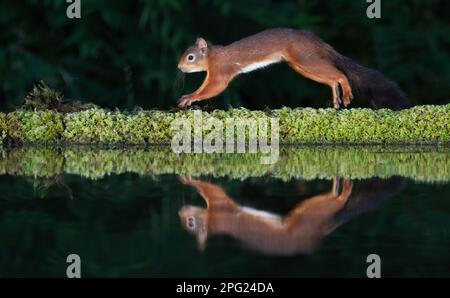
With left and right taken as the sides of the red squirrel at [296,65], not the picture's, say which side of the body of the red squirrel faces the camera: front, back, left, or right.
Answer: left
